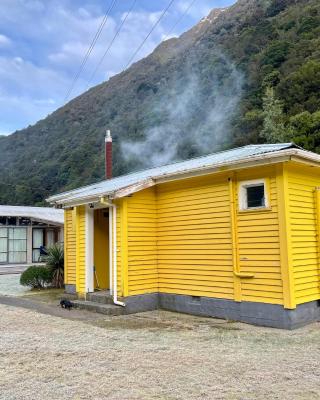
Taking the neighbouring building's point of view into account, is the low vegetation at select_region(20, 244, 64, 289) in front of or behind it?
in front

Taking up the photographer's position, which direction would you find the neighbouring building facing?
facing the viewer

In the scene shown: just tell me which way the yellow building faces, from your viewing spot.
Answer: facing the viewer and to the left of the viewer

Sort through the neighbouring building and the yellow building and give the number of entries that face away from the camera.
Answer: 0

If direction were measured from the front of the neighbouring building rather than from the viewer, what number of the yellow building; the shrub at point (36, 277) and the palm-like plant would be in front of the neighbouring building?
3

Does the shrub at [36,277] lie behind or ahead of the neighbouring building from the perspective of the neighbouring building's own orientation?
ahead

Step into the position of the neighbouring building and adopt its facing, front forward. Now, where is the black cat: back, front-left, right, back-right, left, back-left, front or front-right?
front

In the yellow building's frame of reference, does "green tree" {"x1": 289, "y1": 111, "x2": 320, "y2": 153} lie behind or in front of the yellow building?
behind

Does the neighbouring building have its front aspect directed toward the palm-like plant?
yes

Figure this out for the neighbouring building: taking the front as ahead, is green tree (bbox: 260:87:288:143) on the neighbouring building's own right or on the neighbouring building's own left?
on the neighbouring building's own left

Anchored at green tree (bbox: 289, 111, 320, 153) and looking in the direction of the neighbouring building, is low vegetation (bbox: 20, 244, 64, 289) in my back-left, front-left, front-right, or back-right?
front-left
